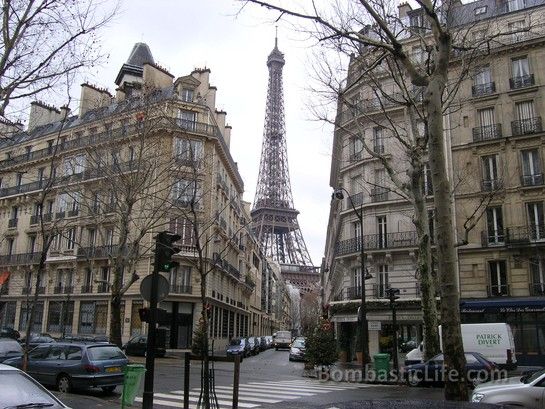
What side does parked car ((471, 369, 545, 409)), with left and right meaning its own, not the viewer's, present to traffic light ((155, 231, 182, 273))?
front

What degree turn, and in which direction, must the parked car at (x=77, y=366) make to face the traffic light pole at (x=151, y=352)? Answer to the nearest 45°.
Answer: approximately 135° to its left

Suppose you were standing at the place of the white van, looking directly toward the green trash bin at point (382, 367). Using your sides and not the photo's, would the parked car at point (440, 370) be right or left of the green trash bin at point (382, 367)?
left

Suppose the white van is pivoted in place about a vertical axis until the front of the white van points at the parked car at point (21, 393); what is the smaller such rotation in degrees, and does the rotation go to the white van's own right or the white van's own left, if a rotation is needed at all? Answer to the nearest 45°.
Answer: approximately 90° to the white van's own left

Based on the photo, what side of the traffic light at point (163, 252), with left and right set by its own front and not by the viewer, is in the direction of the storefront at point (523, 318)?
left

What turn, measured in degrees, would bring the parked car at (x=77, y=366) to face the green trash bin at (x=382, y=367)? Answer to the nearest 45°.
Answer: approximately 135° to its right

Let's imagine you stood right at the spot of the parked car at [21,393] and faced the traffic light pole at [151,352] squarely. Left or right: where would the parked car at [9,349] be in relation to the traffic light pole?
left

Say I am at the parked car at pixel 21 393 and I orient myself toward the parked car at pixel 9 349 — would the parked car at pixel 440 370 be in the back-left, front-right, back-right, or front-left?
front-right

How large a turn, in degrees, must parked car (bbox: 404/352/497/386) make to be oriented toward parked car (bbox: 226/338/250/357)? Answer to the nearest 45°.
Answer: approximately 45° to its right

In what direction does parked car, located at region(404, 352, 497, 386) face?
to the viewer's left
